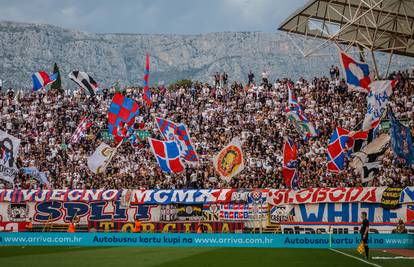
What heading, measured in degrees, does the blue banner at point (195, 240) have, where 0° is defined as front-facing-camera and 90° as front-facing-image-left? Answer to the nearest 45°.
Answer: approximately 0°

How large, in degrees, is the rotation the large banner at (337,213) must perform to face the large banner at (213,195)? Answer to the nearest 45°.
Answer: approximately 90° to its right
